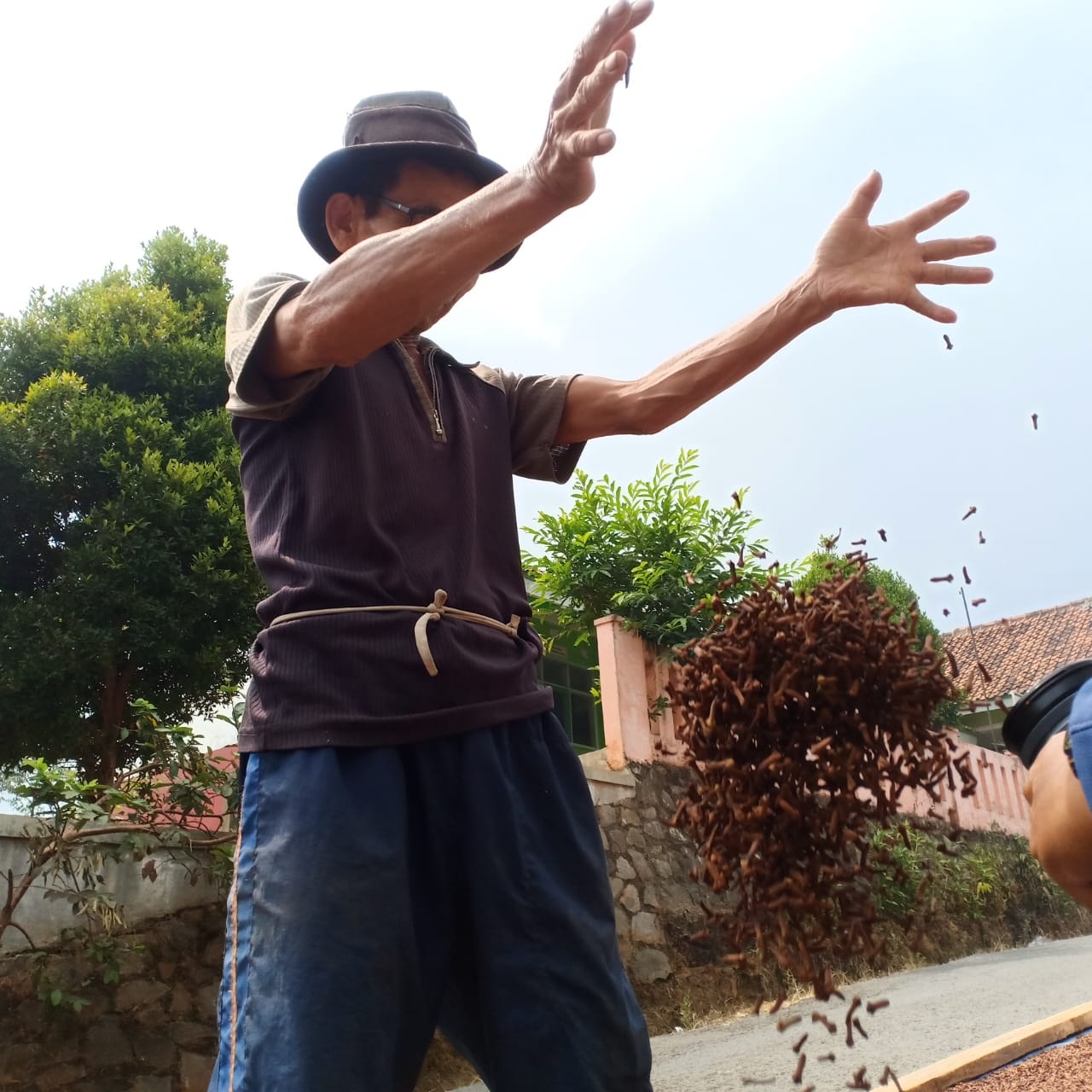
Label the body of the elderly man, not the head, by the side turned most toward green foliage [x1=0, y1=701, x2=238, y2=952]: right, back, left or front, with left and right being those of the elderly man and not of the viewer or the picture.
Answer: back

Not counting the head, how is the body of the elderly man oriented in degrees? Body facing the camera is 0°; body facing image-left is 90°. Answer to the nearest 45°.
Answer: approximately 315°

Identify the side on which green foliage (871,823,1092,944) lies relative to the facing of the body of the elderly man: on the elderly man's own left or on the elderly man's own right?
on the elderly man's own left

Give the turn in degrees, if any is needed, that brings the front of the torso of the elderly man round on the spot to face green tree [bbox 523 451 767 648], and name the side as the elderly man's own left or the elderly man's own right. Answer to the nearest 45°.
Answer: approximately 135° to the elderly man's own left

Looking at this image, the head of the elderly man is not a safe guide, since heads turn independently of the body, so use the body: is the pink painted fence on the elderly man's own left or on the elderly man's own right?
on the elderly man's own left

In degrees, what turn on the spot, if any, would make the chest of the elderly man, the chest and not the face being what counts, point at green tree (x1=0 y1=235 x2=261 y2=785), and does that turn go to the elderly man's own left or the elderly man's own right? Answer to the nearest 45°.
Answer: approximately 180°
